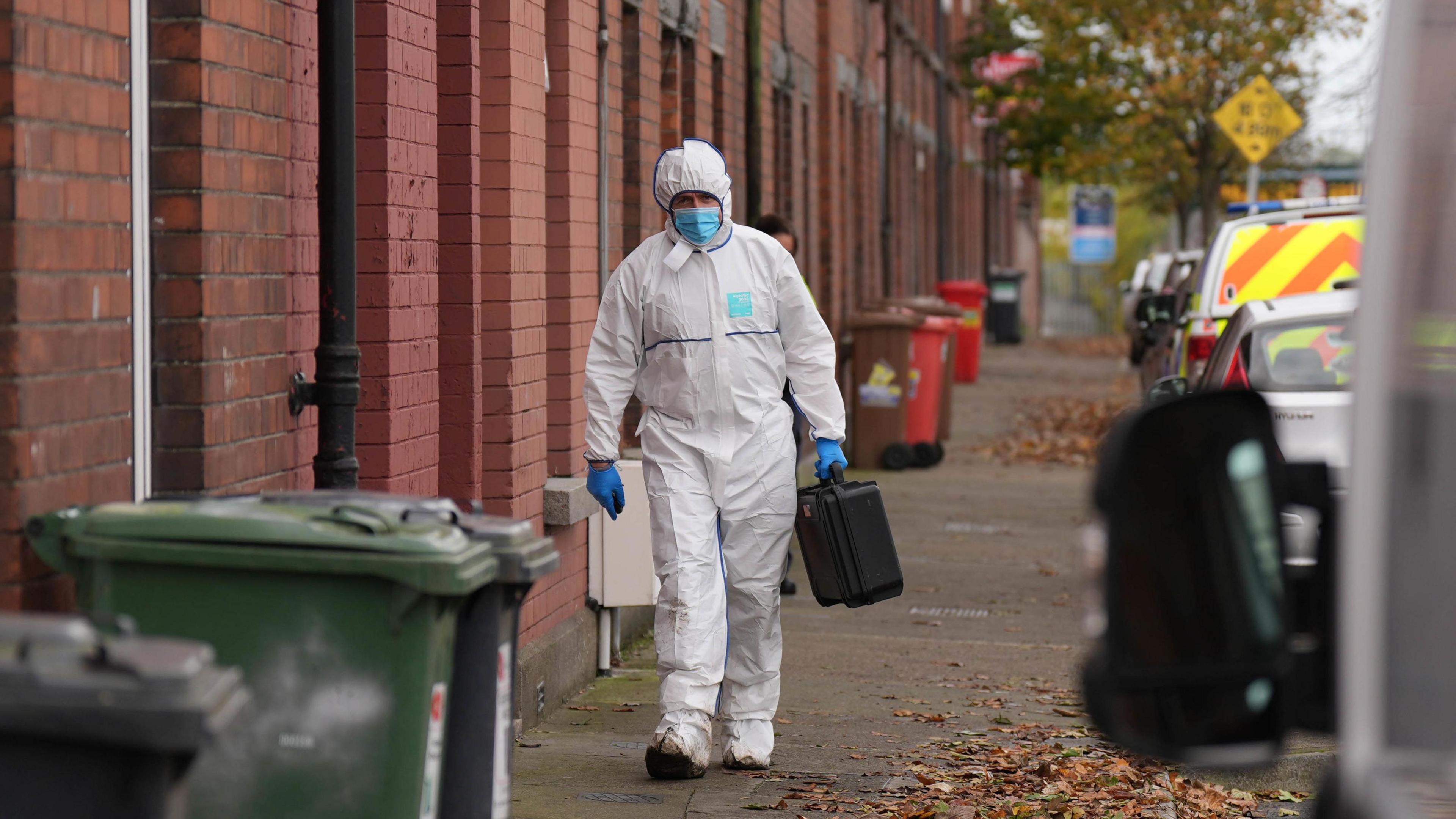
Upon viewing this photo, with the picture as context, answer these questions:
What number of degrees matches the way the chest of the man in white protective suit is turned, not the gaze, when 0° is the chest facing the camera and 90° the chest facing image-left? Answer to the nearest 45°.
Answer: approximately 0°

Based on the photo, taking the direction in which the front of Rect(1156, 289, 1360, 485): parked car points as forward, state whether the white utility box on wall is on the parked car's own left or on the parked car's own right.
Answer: on the parked car's own left

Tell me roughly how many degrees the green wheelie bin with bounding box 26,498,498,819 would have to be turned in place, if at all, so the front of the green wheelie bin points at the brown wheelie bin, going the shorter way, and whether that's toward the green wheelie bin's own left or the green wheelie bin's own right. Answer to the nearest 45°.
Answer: approximately 90° to the green wheelie bin's own left

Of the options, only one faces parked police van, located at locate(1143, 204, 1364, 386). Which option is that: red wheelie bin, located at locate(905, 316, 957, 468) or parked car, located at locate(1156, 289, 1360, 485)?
parked car, located at locate(1156, 289, 1360, 485)

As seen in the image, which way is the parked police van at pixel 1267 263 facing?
away from the camera

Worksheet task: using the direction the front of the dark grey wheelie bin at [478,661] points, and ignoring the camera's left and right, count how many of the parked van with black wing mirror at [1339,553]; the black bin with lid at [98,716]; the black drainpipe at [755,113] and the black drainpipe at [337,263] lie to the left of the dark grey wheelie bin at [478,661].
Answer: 2

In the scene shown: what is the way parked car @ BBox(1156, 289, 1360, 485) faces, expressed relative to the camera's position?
facing away from the viewer

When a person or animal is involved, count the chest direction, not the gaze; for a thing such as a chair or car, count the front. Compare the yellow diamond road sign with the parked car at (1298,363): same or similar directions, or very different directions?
very different directions

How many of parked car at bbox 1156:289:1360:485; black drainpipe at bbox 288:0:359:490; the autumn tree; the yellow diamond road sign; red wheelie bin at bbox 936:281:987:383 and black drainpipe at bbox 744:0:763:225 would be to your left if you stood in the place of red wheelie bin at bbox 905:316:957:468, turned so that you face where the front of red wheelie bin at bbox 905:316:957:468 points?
3

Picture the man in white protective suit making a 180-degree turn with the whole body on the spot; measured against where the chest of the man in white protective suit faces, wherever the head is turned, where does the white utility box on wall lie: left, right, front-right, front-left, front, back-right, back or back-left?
front

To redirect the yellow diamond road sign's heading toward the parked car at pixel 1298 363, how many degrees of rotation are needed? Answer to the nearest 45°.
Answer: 0° — it already faces it

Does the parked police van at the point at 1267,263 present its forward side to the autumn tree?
yes

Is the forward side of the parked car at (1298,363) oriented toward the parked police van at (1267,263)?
yes
